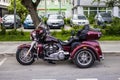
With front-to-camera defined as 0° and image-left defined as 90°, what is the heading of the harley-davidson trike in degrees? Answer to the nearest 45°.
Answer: approximately 90°
